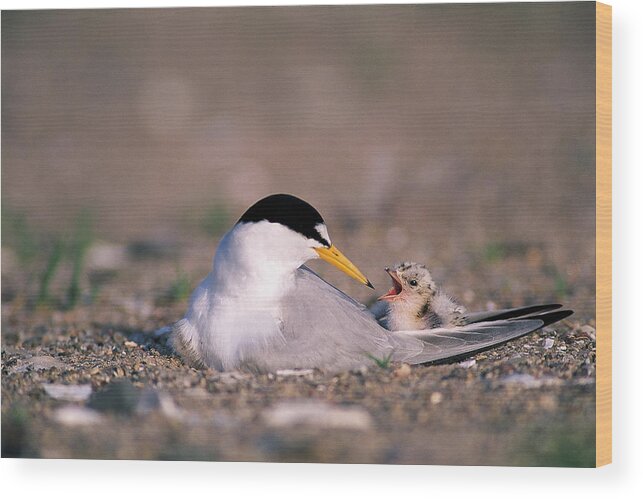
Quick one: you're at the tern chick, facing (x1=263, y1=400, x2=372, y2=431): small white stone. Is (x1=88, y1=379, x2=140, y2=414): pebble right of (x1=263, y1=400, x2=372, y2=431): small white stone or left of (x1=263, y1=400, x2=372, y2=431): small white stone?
right

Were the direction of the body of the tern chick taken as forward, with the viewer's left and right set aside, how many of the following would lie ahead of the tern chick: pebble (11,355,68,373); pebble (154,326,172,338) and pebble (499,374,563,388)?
2

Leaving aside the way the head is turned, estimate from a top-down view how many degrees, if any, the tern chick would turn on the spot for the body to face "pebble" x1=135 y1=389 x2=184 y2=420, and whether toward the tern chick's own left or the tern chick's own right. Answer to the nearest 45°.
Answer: approximately 45° to the tern chick's own left

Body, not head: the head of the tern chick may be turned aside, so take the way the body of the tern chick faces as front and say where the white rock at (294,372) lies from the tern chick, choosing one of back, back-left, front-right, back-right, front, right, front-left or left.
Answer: front-left

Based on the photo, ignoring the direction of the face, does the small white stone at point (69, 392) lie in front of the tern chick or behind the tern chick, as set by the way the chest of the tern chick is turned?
in front

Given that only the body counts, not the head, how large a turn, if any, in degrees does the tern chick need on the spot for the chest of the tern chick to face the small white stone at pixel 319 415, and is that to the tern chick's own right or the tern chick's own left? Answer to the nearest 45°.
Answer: approximately 45° to the tern chick's own left

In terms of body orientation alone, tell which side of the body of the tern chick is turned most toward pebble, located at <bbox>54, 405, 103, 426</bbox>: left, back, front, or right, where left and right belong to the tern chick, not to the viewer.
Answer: front

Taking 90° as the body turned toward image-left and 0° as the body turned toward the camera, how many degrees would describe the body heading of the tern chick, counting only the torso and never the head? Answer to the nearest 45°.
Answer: approximately 90°

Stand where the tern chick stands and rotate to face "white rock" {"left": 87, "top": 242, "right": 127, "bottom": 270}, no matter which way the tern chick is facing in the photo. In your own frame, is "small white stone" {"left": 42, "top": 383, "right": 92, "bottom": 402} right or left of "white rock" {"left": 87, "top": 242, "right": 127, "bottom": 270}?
left
